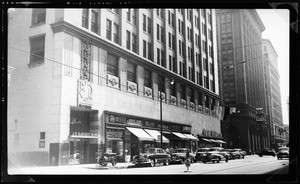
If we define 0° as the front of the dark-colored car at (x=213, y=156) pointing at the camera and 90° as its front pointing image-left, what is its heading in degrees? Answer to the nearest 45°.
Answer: approximately 45°

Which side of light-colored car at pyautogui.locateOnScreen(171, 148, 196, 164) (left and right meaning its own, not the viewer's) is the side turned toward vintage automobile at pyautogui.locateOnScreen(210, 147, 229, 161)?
back

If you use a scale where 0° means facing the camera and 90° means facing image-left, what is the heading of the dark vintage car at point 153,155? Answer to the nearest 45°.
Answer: approximately 45°

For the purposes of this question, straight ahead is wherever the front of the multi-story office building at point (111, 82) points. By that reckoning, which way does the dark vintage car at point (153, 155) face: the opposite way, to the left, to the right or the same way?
to the right

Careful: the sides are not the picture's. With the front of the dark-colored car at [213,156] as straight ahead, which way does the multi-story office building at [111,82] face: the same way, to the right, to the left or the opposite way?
to the left

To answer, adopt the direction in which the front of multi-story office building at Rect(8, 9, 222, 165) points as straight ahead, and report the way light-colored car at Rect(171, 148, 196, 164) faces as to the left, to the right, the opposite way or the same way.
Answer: to the right

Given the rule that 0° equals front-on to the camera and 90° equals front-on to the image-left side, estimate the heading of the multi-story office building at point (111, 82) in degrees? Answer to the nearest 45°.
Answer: approximately 315°
